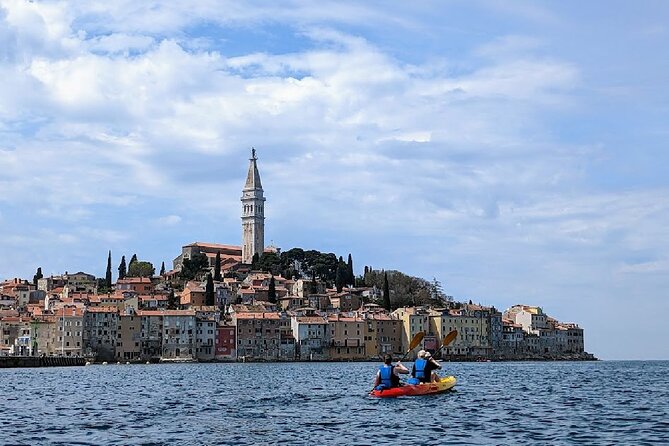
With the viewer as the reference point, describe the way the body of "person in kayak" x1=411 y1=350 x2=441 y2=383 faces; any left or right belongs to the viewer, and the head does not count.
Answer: facing away from the viewer and to the right of the viewer

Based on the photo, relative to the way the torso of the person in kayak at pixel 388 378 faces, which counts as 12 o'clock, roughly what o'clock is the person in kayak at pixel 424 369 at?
the person in kayak at pixel 424 369 is roughly at 12 o'clock from the person in kayak at pixel 388 378.

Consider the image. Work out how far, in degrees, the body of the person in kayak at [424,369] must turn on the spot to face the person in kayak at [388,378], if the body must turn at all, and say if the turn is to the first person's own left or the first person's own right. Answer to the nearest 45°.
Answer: approximately 180°

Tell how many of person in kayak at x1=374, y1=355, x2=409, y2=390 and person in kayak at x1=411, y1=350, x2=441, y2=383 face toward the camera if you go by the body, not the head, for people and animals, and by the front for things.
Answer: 0

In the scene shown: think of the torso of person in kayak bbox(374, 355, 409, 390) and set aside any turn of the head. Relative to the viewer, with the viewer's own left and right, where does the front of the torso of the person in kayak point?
facing away from the viewer and to the right of the viewer

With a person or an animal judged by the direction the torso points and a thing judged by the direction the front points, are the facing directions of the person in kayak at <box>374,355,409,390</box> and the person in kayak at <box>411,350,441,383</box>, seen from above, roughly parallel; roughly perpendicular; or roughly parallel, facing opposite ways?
roughly parallel
